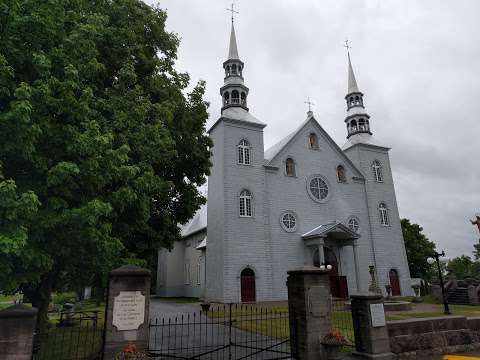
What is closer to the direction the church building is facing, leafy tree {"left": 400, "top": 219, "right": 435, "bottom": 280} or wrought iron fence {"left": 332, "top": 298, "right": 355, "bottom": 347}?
the wrought iron fence

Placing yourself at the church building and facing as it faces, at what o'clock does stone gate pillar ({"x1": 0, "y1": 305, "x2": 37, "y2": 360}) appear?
The stone gate pillar is roughly at 2 o'clock from the church building.

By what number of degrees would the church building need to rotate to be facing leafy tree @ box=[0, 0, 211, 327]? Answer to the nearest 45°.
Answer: approximately 45° to its right

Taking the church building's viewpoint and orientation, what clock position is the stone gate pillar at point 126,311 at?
The stone gate pillar is roughly at 2 o'clock from the church building.

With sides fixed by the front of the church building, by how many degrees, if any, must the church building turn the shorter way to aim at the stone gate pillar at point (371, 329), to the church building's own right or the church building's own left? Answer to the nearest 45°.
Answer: approximately 45° to the church building's own right

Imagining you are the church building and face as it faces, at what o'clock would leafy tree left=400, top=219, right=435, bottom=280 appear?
The leafy tree is roughly at 9 o'clock from the church building.

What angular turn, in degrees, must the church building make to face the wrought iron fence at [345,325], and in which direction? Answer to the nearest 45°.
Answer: approximately 45° to its right

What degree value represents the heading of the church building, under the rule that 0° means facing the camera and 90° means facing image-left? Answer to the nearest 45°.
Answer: approximately 315°
